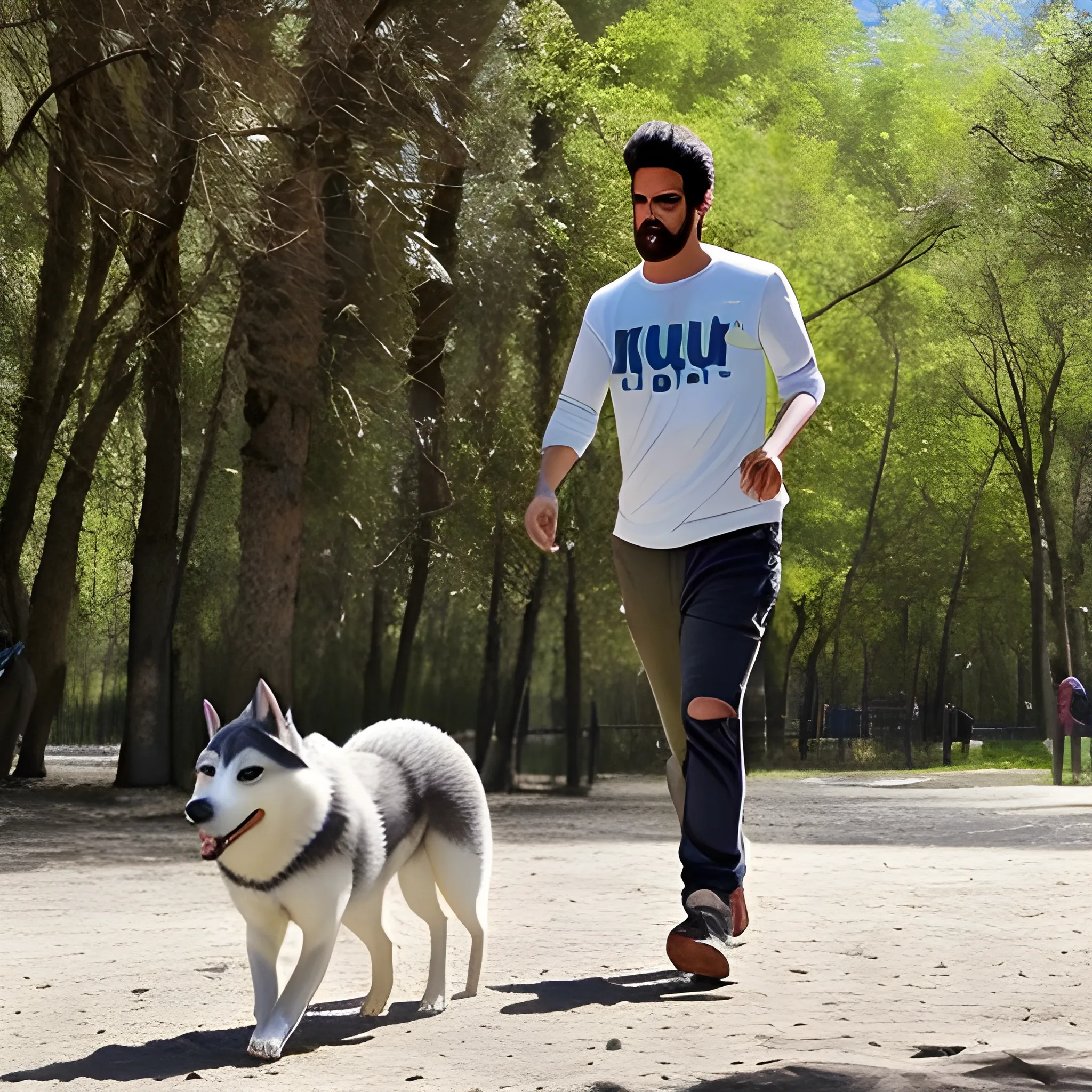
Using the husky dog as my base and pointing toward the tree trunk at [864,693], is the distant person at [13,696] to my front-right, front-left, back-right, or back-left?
front-left

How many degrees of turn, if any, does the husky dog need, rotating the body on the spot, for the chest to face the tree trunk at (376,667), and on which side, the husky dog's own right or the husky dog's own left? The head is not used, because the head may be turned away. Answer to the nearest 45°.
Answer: approximately 135° to the husky dog's own right

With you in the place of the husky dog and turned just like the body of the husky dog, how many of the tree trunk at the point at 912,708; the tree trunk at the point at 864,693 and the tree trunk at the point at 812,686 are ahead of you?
0

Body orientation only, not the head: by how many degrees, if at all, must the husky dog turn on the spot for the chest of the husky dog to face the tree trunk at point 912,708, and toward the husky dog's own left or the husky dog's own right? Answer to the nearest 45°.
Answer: approximately 180°

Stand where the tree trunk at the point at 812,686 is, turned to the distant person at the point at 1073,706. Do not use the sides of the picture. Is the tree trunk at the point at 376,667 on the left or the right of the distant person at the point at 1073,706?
right

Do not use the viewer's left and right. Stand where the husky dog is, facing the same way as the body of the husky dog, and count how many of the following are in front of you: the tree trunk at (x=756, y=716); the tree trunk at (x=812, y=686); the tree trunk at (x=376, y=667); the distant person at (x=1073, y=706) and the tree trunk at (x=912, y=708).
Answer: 0

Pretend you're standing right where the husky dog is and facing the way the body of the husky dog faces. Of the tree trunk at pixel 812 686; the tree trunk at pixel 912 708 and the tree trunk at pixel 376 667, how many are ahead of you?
0

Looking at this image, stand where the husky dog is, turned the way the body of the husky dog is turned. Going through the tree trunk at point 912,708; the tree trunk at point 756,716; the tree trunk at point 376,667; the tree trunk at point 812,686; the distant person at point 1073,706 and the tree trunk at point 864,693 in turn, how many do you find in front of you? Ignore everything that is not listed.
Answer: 0

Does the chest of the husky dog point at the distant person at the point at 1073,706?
no

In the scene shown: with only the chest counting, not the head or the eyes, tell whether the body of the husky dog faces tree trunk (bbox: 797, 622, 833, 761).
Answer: no

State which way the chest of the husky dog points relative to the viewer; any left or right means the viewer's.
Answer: facing the viewer and to the left of the viewer

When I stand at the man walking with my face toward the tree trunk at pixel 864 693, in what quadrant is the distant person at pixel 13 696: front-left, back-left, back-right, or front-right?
front-left

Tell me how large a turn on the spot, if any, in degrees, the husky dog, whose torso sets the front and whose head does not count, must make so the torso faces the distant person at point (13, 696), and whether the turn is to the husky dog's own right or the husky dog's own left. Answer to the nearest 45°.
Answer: approximately 135° to the husky dog's own right

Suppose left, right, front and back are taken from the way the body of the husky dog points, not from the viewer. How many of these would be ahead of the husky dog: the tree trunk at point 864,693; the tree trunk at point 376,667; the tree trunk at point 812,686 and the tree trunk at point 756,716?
0
